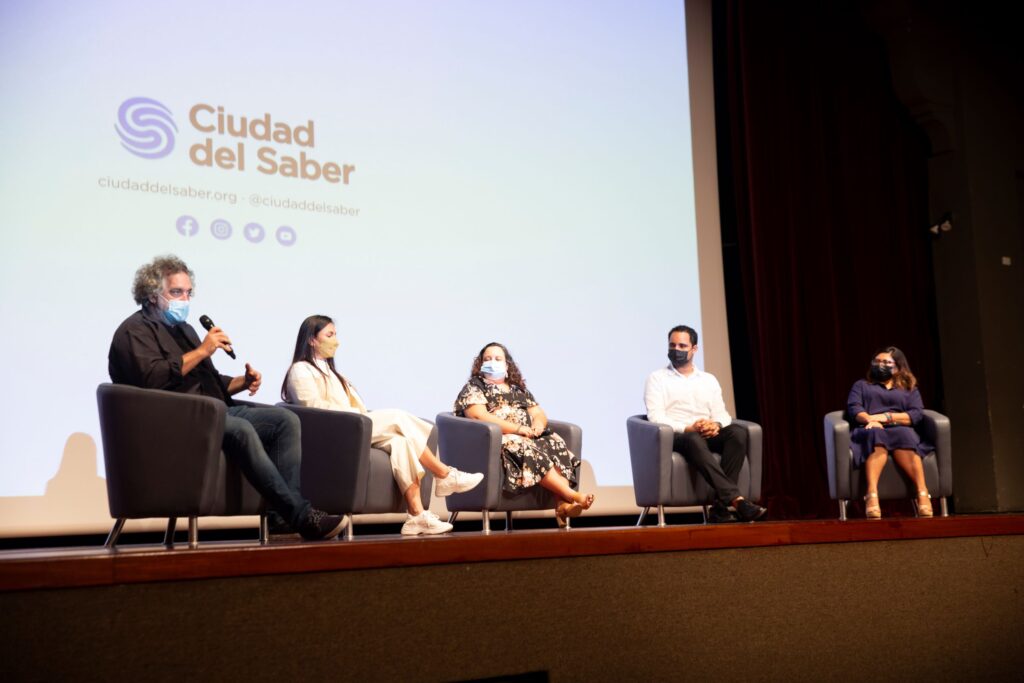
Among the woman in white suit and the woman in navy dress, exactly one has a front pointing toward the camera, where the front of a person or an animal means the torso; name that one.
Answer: the woman in navy dress

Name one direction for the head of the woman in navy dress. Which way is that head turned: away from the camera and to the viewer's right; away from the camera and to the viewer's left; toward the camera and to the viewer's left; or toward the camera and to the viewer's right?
toward the camera and to the viewer's left

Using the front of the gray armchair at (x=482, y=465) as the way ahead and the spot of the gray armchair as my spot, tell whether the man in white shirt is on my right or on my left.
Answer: on my left

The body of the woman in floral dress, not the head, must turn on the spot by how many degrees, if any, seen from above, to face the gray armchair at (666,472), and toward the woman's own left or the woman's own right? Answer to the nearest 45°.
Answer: approximately 90° to the woman's own left

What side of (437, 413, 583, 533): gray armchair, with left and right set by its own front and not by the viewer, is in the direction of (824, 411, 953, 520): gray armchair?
left

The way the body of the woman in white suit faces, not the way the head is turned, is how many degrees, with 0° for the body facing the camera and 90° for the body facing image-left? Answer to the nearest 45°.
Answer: approximately 270°

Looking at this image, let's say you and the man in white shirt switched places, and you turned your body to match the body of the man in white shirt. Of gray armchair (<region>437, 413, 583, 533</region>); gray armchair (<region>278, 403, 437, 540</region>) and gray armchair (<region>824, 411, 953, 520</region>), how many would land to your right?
2

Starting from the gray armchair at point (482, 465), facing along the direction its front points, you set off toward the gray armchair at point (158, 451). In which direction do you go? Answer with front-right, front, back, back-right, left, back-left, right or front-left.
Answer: right

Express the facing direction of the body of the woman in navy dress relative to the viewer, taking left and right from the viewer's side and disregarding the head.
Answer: facing the viewer

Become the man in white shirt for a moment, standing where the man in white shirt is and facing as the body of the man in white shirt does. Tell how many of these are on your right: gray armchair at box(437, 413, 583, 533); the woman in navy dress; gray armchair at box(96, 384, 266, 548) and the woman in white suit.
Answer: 3

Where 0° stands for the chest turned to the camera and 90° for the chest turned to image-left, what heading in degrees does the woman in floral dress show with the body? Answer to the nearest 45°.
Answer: approximately 315°

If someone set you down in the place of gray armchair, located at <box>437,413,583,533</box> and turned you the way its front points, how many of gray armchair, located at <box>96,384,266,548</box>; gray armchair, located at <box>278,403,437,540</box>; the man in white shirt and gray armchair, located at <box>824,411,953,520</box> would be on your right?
2

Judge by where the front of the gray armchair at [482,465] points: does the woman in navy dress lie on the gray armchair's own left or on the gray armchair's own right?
on the gray armchair's own left

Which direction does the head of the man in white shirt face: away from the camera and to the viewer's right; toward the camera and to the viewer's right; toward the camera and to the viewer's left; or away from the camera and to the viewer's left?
toward the camera and to the viewer's left

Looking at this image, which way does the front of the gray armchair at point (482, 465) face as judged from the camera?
facing the viewer and to the right of the viewer

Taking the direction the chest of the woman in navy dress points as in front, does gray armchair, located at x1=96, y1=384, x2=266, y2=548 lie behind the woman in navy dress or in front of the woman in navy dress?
in front

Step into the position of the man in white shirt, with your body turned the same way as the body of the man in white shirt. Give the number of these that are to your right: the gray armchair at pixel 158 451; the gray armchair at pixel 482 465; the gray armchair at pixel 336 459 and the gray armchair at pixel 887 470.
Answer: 3
